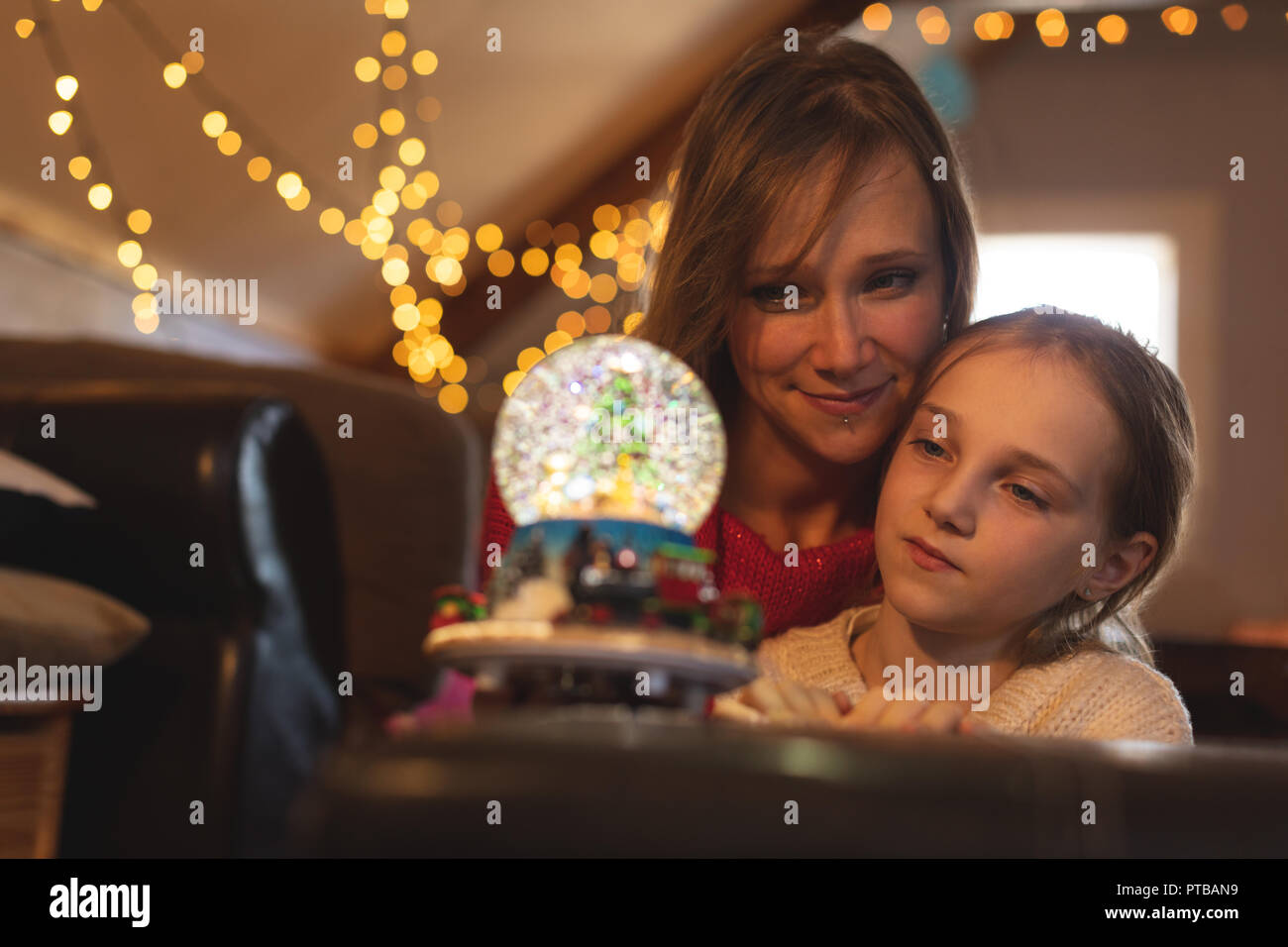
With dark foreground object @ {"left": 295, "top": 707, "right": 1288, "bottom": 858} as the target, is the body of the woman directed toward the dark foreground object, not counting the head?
yes

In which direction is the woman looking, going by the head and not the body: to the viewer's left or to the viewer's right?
to the viewer's left

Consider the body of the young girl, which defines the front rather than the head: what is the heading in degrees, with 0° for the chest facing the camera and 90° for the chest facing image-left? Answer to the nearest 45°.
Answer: approximately 45°

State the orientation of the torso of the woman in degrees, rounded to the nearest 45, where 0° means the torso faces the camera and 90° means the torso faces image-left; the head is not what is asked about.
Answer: approximately 0°
